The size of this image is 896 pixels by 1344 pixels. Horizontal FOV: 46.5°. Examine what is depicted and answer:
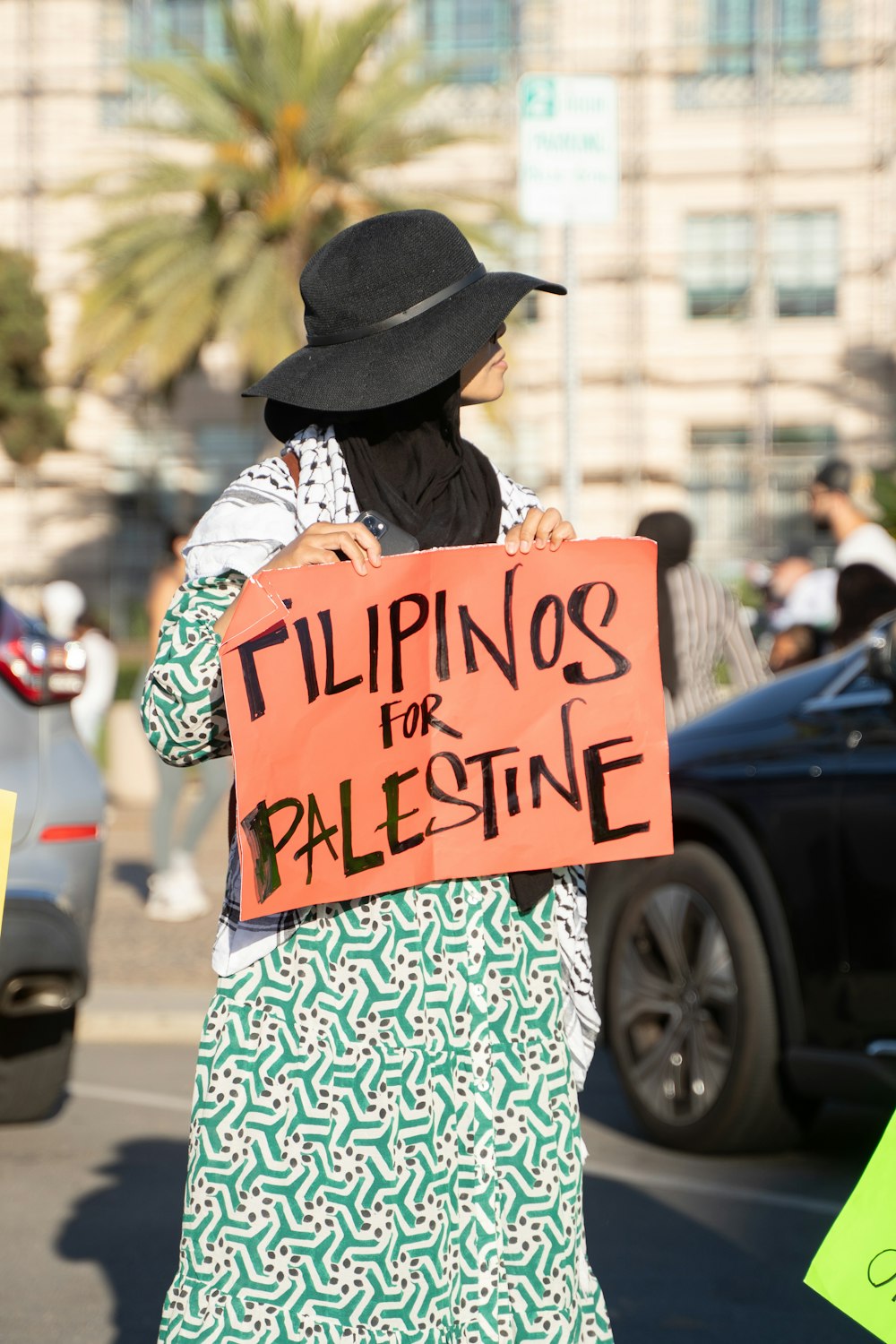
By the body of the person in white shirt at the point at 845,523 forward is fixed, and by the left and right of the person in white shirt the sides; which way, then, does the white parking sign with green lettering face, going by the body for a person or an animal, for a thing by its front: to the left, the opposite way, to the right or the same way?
to the left

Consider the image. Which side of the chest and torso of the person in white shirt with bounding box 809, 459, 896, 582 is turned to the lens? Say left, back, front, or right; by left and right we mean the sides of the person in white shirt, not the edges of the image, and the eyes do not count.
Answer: left

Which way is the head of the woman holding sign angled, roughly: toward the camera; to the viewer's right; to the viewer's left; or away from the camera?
to the viewer's right

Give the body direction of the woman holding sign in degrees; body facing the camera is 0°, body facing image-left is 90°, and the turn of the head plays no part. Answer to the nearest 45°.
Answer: approximately 315°
